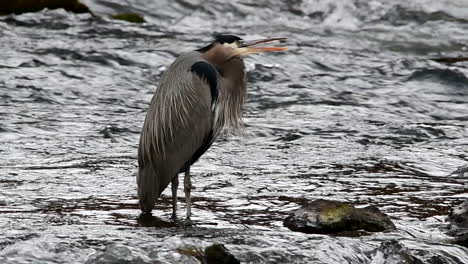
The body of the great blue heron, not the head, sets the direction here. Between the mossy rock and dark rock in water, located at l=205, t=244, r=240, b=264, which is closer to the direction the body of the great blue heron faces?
the mossy rock

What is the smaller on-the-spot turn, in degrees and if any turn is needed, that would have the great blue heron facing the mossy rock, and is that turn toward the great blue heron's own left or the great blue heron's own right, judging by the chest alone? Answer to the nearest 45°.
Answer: approximately 45° to the great blue heron's own right

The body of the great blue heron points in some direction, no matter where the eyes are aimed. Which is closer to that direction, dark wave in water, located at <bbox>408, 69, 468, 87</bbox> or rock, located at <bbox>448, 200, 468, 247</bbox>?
the rock

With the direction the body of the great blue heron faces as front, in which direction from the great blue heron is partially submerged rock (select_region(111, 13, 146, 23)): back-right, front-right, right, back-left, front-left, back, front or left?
left

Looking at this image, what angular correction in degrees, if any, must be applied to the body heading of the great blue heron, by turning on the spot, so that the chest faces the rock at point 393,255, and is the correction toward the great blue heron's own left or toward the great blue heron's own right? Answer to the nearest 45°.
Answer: approximately 45° to the great blue heron's own right

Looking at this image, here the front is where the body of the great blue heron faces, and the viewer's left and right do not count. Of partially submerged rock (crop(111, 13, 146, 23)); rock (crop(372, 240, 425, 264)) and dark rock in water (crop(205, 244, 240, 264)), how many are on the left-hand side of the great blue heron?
1

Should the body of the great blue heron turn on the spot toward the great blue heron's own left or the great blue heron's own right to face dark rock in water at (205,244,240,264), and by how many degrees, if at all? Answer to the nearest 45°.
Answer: approximately 90° to the great blue heron's own right

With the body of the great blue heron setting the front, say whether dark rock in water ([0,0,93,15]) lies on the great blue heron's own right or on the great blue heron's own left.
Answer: on the great blue heron's own left

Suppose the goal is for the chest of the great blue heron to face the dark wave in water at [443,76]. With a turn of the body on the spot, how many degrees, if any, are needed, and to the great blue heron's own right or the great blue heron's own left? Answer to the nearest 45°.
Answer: approximately 45° to the great blue heron's own left

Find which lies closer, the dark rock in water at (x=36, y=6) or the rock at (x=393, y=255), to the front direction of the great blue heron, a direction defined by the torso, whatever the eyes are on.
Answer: the rock

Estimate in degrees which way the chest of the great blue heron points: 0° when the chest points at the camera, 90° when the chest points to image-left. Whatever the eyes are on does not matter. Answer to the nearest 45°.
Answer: approximately 270°
